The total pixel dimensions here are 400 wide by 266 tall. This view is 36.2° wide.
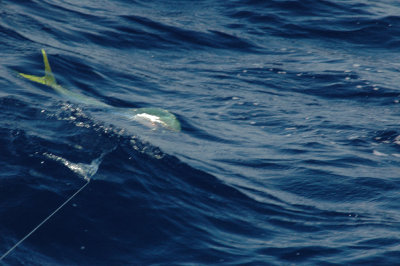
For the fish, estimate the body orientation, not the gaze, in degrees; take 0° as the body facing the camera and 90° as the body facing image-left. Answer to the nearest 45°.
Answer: approximately 270°
